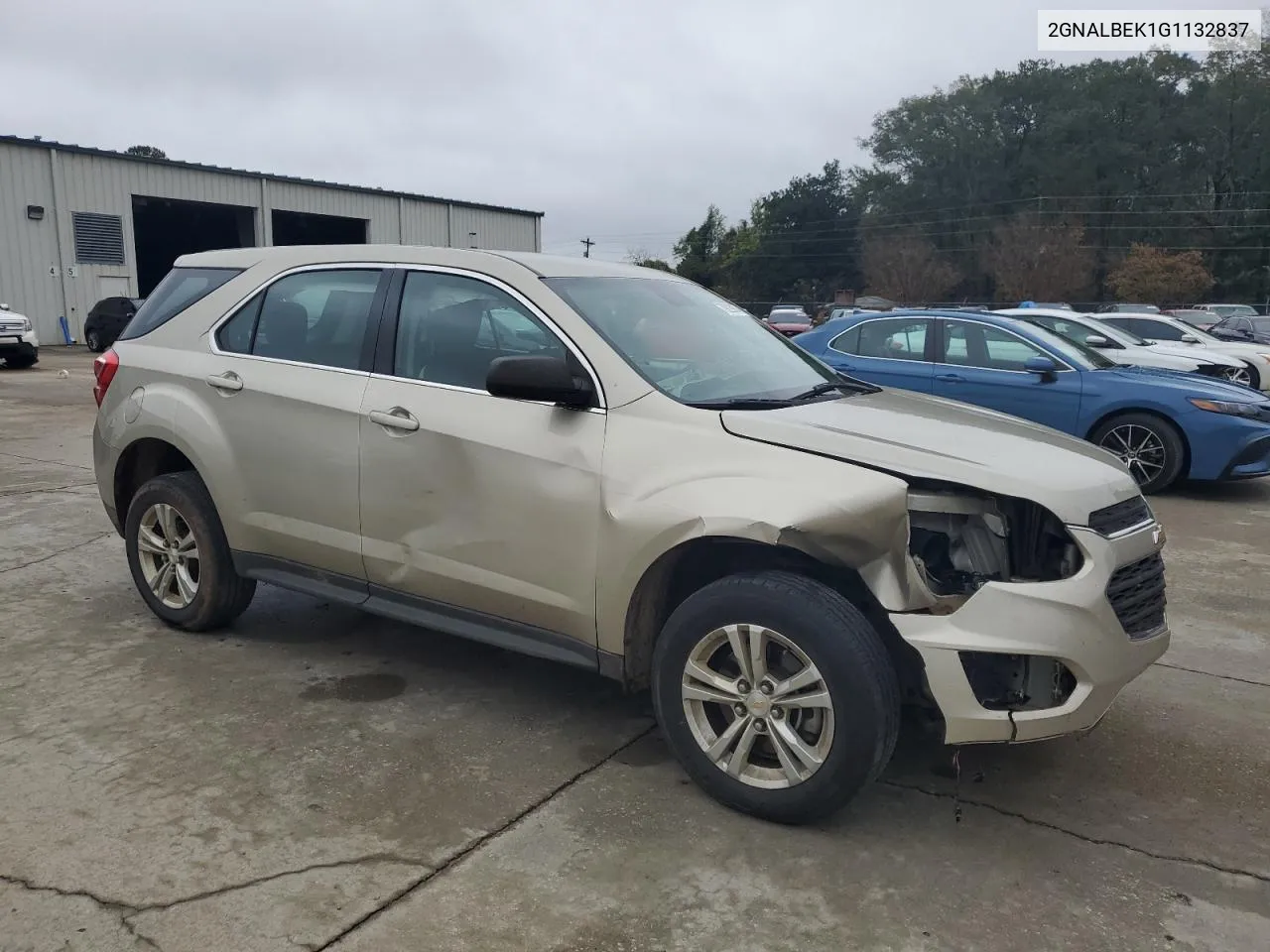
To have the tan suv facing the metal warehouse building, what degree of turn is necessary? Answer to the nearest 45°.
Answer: approximately 180°

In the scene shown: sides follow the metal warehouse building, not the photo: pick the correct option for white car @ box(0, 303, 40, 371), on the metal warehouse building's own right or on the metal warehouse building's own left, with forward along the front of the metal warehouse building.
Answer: on the metal warehouse building's own right

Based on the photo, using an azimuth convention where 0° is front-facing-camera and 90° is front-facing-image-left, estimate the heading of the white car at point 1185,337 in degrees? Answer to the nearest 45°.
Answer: approximately 315°

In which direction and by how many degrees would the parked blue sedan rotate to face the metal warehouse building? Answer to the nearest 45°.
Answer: approximately 180°

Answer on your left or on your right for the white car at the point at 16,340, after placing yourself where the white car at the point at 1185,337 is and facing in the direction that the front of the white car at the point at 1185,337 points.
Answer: on your right

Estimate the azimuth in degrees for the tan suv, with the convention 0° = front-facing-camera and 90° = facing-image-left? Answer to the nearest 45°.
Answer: approximately 315°
